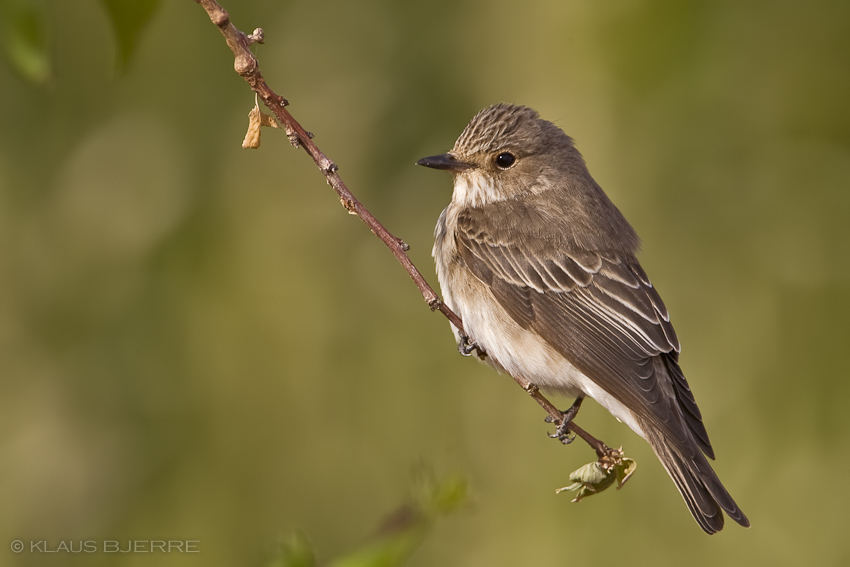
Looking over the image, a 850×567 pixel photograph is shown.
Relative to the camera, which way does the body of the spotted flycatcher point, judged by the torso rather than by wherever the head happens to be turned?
to the viewer's left
